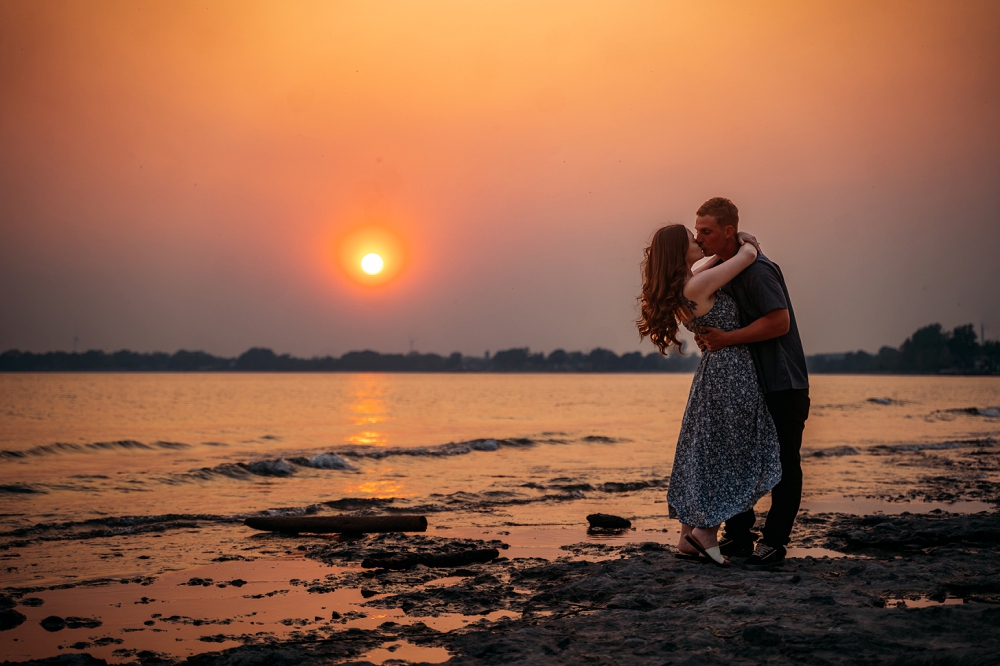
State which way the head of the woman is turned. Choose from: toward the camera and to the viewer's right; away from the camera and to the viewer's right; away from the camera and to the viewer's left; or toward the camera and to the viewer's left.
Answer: away from the camera and to the viewer's right

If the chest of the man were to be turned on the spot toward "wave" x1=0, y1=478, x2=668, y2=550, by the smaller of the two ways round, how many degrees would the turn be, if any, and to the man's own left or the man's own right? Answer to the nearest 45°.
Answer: approximately 45° to the man's own right

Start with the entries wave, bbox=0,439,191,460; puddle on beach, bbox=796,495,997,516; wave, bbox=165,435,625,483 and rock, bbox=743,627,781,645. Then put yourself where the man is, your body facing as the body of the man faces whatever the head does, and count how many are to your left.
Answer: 1

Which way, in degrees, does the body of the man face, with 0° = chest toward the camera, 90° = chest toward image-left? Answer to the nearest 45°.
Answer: approximately 90°

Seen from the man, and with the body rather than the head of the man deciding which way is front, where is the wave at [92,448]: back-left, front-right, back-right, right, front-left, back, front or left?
front-right

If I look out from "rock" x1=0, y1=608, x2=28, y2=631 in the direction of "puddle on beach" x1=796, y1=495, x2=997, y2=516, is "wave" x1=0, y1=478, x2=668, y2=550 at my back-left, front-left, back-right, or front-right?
front-left

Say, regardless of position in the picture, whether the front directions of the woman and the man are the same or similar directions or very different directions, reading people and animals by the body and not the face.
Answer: very different directions

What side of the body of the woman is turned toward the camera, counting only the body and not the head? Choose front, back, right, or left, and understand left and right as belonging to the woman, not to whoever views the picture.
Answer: right

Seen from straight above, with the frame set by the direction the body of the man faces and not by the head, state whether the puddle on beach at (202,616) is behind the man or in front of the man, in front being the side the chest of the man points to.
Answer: in front

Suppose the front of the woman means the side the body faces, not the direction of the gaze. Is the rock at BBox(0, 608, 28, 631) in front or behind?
behind

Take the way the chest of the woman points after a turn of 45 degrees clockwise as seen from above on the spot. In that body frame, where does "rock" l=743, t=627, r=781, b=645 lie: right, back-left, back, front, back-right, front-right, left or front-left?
front-right

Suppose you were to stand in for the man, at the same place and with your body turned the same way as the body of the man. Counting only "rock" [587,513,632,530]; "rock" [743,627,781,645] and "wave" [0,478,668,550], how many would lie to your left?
1

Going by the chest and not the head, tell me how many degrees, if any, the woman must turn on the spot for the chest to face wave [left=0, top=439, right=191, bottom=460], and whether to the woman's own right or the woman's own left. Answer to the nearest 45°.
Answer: approximately 135° to the woman's own left
